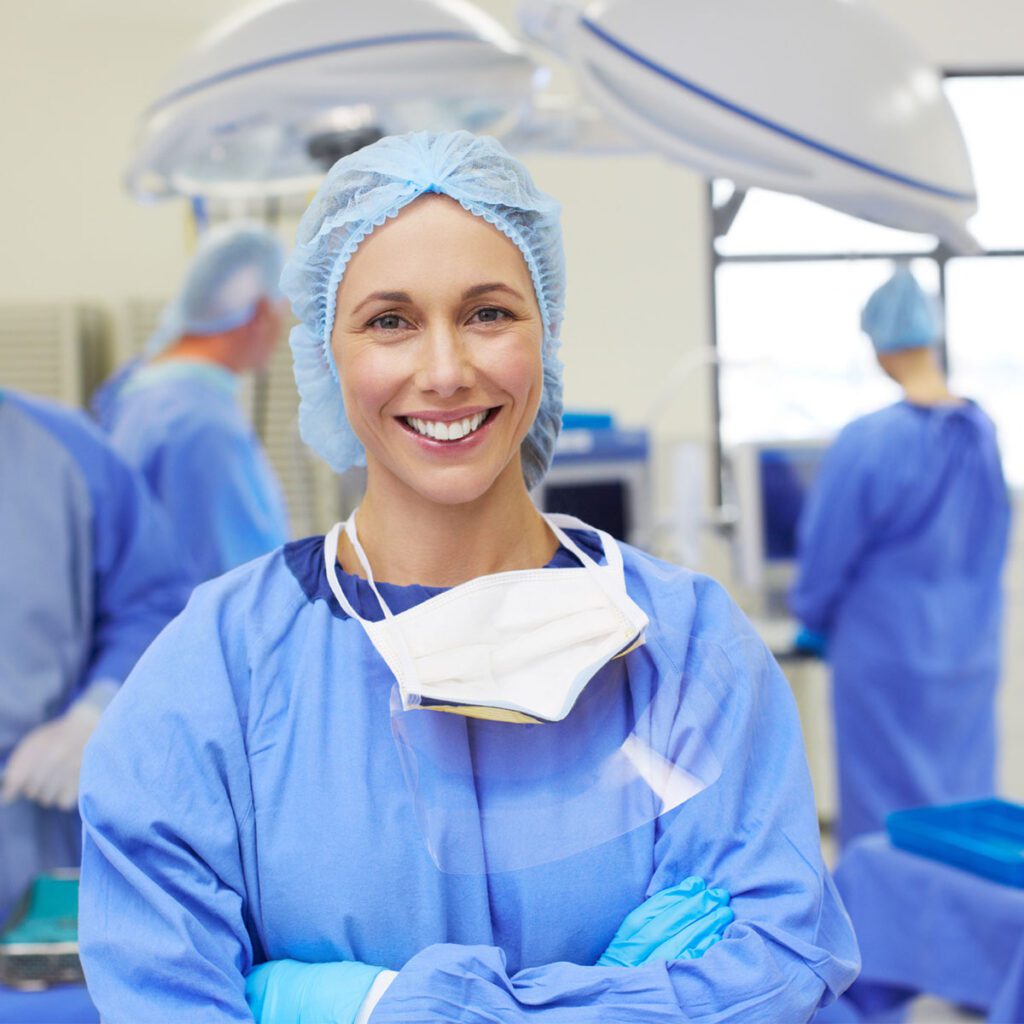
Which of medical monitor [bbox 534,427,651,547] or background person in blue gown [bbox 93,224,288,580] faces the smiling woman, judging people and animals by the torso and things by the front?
the medical monitor

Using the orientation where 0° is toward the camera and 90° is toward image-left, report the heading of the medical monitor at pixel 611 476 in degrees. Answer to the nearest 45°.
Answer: approximately 0°

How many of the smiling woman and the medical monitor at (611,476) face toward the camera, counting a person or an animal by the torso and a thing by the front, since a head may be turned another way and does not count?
2

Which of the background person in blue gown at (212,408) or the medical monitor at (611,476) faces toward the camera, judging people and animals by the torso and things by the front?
the medical monitor

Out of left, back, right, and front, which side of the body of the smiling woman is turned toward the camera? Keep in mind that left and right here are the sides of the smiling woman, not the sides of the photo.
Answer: front

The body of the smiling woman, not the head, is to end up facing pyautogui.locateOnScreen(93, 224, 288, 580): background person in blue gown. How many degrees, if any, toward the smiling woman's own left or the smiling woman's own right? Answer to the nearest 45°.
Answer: approximately 180°

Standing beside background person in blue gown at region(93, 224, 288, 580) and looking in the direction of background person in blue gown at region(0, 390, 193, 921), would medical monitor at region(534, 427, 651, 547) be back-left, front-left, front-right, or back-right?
back-left

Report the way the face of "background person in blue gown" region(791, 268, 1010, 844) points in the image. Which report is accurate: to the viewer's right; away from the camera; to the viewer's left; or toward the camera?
away from the camera
